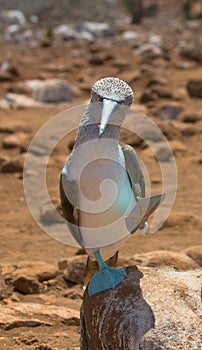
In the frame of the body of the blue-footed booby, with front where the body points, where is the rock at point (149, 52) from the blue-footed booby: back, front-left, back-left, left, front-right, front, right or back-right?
back

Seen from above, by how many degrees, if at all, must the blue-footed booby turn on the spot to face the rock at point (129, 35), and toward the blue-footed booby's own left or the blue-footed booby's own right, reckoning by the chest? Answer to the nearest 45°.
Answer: approximately 180°

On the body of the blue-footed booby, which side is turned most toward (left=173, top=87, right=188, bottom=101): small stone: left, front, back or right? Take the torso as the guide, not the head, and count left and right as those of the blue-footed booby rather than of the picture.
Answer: back

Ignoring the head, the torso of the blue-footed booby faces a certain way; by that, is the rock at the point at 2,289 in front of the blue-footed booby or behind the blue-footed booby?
behind

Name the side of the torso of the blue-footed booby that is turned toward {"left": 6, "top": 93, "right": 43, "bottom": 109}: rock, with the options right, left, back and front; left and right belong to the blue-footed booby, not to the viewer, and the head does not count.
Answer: back

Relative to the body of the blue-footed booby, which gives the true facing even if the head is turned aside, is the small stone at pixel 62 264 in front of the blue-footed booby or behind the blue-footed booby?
behind

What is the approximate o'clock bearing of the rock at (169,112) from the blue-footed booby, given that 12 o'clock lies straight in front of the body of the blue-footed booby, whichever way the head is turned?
The rock is roughly at 6 o'clock from the blue-footed booby.

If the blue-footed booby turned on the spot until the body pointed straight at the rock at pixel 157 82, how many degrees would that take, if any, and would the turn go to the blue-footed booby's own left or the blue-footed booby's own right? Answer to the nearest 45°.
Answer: approximately 180°

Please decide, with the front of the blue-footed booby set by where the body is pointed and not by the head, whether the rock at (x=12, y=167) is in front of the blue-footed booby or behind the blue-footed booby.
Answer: behind

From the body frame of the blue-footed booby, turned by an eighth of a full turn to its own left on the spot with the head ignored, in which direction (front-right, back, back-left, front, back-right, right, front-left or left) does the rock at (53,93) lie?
back-left

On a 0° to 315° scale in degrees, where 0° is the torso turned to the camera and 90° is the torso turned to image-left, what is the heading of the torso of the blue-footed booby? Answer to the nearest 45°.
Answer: approximately 0°

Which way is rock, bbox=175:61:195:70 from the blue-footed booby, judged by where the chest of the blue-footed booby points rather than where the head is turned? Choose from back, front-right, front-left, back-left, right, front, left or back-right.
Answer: back

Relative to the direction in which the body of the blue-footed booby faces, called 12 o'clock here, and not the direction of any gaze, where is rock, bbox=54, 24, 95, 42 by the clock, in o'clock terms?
The rock is roughly at 6 o'clock from the blue-footed booby.
